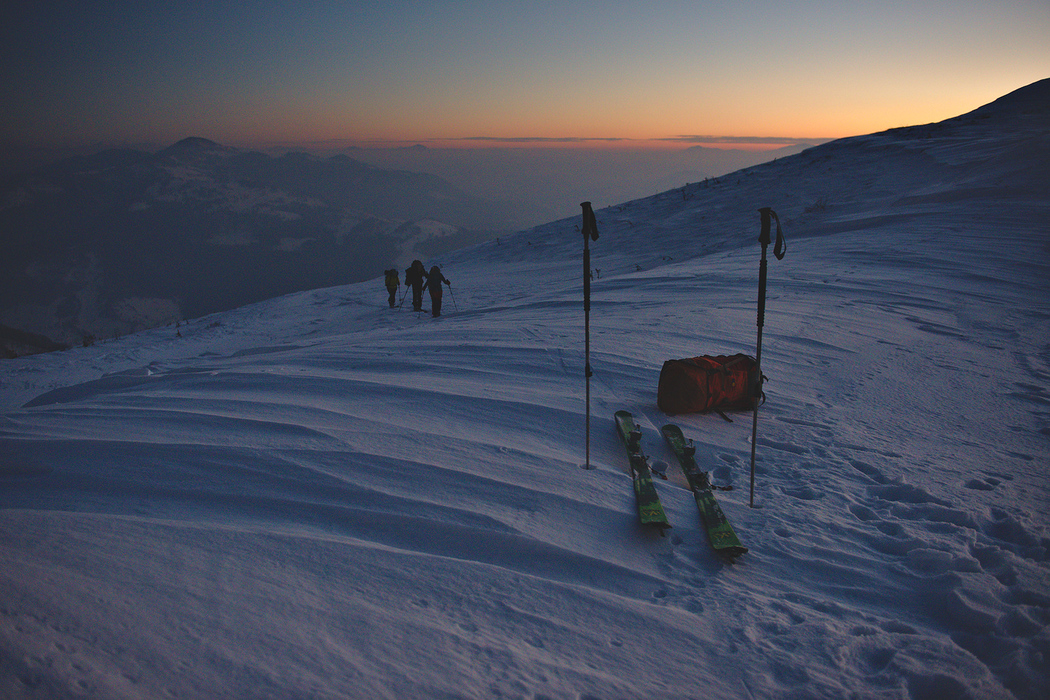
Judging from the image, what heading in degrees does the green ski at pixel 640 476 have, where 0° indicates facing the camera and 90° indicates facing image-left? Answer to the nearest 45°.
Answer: approximately 135°

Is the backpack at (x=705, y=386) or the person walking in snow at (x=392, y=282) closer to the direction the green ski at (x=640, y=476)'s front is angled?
the person walking in snow

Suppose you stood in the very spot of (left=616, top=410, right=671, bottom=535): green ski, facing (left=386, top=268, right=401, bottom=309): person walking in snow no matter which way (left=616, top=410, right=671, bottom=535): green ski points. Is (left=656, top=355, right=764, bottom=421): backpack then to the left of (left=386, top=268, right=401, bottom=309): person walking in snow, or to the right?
right

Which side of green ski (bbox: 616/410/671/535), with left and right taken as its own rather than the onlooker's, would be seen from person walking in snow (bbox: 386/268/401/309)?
front

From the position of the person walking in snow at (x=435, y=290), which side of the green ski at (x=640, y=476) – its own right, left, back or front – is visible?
front
